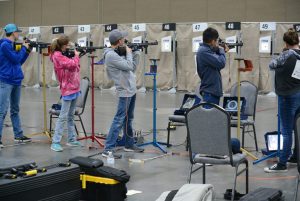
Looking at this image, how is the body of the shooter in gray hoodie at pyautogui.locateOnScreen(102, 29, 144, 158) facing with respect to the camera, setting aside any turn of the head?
to the viewer's right

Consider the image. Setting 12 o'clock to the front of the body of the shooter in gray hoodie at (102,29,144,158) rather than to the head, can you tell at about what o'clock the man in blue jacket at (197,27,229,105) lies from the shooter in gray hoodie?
The man in blue jacket is roughly at 1 o'clock from the shooter in gray hoodie.

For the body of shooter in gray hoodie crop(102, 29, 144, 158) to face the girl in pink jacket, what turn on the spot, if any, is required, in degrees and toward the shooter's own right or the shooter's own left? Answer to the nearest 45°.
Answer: approximately 135° to the shooter's own left

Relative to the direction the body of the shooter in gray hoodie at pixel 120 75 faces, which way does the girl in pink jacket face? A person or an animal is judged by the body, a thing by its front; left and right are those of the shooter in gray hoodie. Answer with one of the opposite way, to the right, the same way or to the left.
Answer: the same way

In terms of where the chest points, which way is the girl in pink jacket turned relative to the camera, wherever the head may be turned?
to the viewer's right

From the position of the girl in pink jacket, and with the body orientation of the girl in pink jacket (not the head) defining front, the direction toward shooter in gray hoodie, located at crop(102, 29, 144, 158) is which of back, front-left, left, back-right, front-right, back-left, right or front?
front-right

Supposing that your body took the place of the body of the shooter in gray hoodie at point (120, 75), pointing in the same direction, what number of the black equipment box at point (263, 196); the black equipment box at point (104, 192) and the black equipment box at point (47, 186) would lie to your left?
0

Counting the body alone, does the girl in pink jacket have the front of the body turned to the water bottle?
no

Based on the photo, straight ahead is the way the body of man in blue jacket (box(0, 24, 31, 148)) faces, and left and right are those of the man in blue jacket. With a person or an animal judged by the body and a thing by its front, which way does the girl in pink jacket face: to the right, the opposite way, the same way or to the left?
the same way

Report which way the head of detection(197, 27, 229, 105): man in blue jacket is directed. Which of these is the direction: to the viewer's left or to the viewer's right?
to the viewer's right

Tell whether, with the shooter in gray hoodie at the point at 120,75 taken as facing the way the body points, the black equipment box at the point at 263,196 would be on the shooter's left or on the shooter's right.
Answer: on the shooter's right

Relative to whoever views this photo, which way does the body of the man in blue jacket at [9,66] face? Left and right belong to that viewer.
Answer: facing to the right of the viewer
